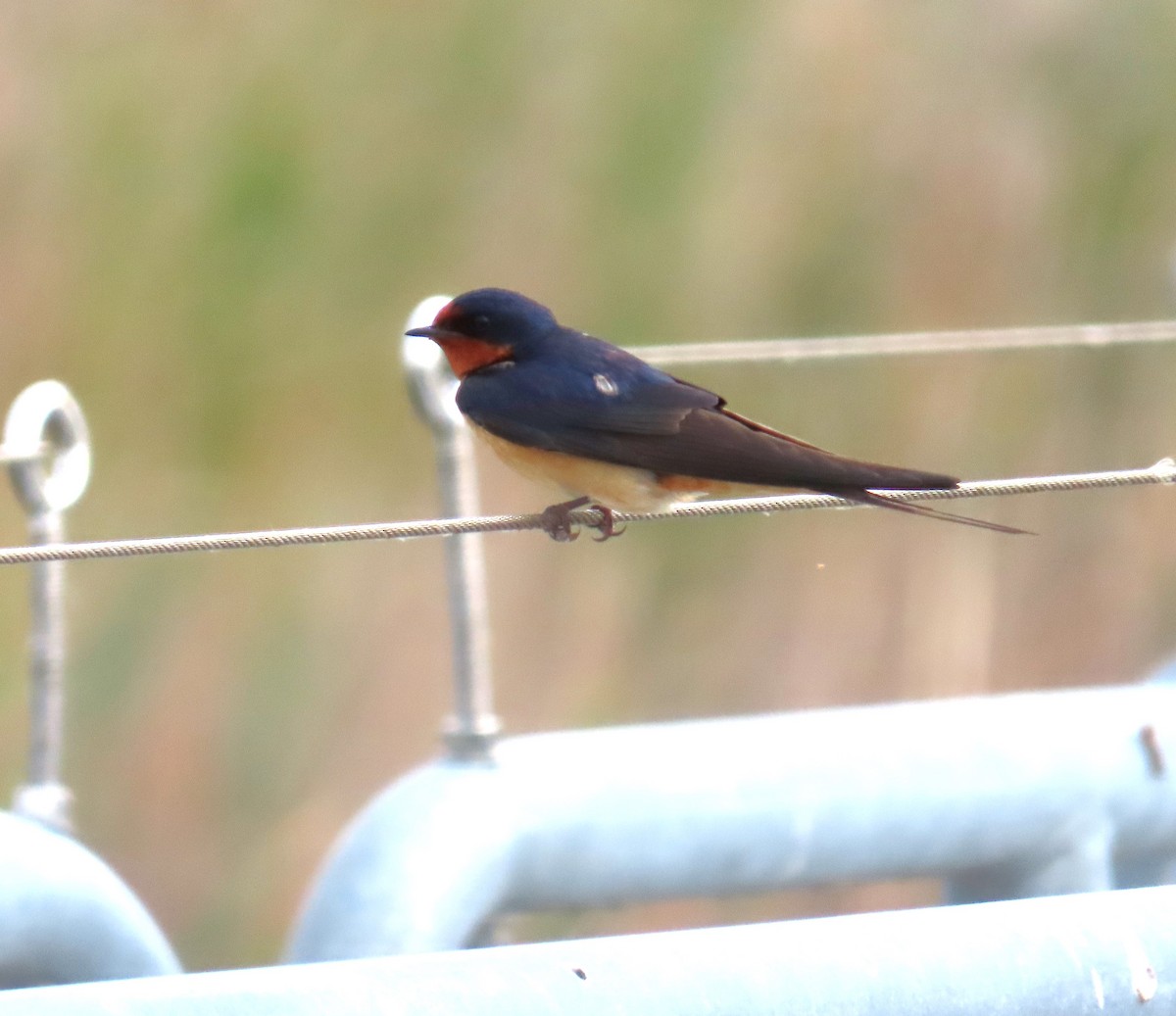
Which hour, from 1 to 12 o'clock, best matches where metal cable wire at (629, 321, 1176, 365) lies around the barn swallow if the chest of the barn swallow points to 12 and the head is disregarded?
The metal cable wire is roughly at 4 o'clock from the barn swallow.

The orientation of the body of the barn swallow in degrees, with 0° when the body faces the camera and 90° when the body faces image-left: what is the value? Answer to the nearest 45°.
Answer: approximately 90°

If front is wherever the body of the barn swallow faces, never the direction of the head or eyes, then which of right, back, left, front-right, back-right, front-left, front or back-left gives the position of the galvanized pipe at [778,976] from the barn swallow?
left
